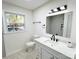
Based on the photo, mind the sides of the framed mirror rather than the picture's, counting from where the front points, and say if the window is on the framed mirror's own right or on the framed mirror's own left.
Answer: on the framed mirror's own right

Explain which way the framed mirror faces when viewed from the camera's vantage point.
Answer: facing the viewer and to the left of the viewer
